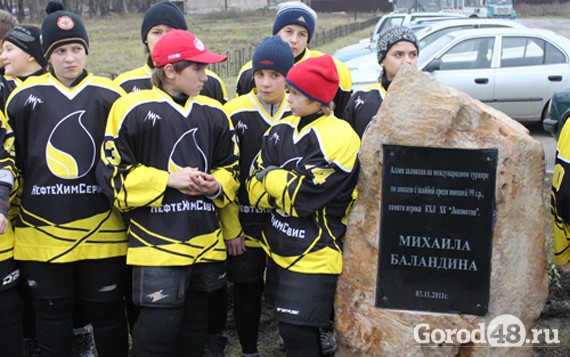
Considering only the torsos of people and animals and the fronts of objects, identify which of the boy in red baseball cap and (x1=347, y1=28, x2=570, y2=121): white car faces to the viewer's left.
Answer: the white car

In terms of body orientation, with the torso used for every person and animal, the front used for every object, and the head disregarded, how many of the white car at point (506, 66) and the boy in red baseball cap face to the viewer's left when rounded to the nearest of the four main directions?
1

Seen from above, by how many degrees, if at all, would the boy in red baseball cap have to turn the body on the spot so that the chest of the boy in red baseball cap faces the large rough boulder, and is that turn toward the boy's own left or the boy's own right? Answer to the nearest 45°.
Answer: approximately 45° to the boy's own left

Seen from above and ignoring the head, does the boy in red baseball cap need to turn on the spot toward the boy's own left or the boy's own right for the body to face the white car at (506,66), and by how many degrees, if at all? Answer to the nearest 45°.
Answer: approximately 90° to the boy's own left

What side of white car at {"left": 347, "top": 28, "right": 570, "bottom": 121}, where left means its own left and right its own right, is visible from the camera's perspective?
left

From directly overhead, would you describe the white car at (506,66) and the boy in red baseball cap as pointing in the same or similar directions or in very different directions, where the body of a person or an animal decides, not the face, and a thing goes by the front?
very different directions

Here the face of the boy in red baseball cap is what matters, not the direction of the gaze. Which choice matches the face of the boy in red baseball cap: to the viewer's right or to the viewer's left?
to the viewer's right

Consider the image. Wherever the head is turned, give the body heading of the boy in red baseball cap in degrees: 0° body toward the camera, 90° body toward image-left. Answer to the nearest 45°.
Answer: approximately 315°
